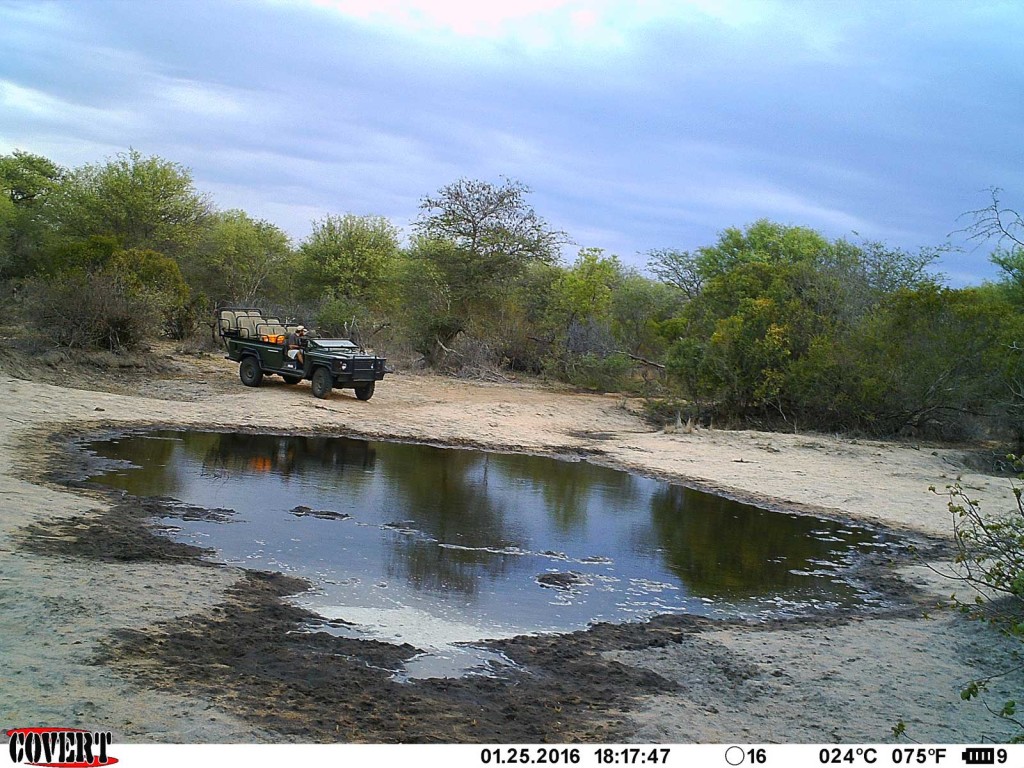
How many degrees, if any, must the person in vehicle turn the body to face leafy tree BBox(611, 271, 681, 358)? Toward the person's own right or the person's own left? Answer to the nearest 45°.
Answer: approximately 90° to the person's own left

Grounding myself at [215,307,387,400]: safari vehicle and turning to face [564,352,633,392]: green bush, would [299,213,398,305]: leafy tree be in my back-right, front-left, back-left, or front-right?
front-left

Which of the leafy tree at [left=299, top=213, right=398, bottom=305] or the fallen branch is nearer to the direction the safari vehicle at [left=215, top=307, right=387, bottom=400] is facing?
the fallen branch

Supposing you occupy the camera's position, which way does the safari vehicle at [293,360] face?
facing the viewer and to the right of the viewer

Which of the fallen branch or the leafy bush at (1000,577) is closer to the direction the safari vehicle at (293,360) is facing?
the leafy bush

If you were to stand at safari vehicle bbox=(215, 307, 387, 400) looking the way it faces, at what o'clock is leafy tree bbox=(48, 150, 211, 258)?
The leafy tree is roughly at 7 o'clock from the safari vehicle.

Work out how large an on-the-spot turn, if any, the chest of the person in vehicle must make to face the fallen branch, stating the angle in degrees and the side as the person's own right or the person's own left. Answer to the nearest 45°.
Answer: approximately 90° to the person's own left
